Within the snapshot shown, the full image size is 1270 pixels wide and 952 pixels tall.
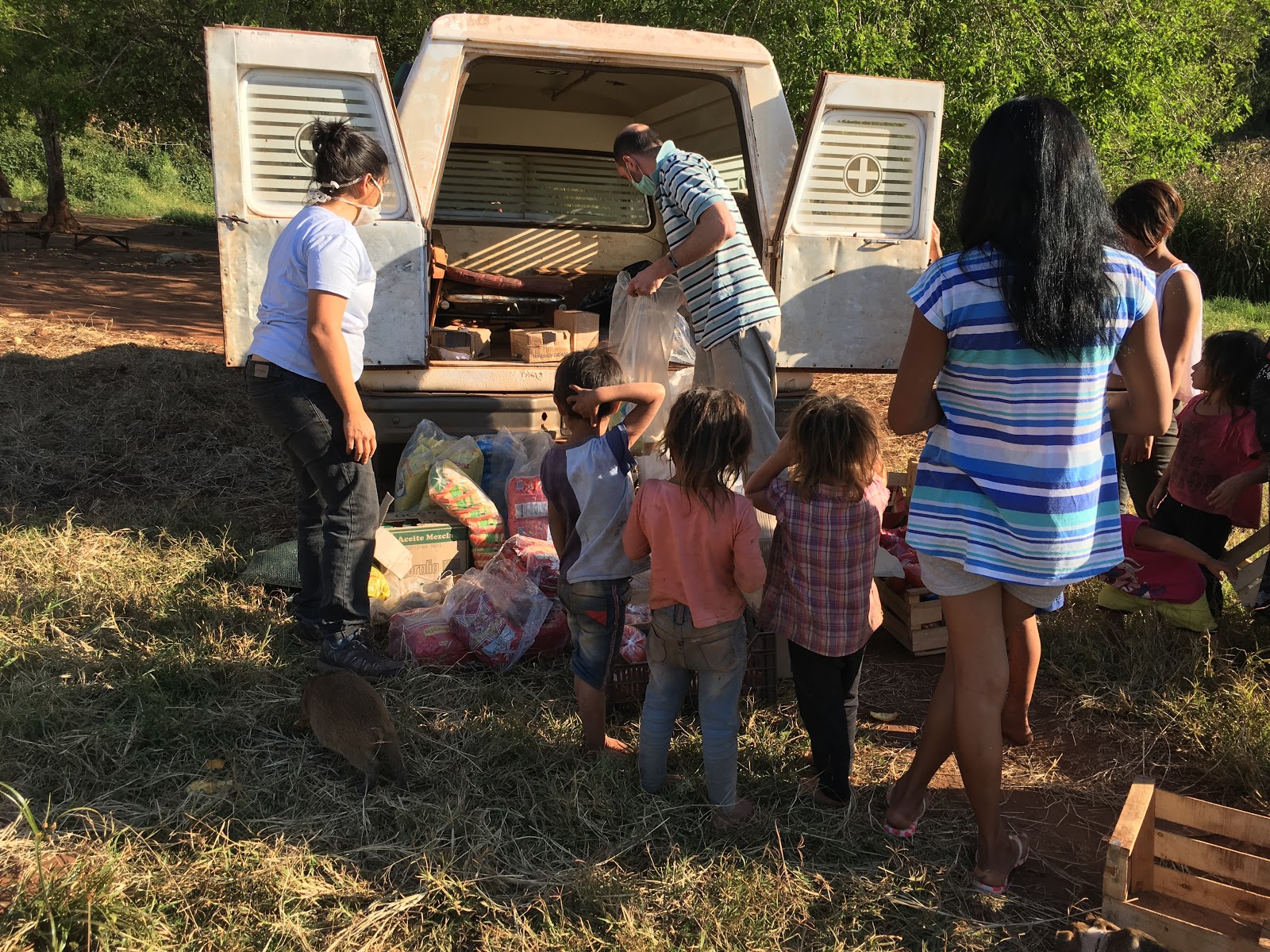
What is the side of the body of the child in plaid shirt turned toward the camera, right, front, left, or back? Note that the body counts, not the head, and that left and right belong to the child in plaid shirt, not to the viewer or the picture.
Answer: back

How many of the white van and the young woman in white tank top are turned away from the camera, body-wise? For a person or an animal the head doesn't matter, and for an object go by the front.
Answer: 1

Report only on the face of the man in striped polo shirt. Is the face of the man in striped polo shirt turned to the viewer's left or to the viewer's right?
to the viewer's left

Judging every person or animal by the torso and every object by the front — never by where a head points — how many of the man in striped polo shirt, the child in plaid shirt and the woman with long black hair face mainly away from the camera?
2

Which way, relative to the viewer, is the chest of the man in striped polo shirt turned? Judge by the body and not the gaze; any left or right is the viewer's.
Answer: facing to the left of the viewer

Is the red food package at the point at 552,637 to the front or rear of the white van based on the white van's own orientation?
to the rear

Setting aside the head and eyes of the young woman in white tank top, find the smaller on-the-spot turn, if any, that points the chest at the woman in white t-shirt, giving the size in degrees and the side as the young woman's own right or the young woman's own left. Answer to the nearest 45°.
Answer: approximately 45° to the young woman's own left

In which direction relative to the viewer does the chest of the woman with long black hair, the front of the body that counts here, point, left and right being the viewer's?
facing away from the viewer

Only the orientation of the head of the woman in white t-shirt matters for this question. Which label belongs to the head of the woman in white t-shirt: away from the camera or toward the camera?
away from the camera

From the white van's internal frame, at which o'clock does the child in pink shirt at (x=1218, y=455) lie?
The child in pink shirt is roughly at 4 o'clock from the white van.

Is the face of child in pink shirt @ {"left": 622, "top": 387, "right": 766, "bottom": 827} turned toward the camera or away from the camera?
away from the camera

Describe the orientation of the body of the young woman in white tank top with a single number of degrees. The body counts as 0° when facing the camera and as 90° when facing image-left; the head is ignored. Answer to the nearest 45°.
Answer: approximately 90°

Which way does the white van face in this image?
away from the camera
